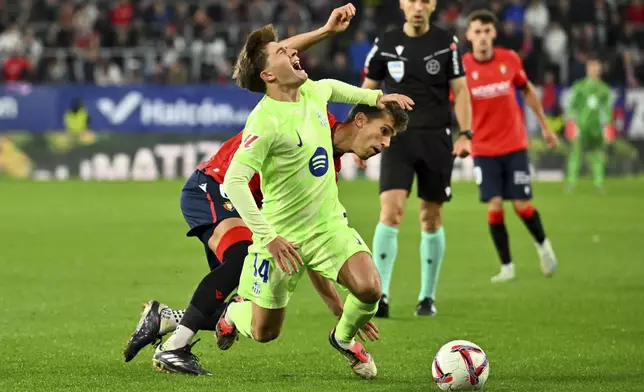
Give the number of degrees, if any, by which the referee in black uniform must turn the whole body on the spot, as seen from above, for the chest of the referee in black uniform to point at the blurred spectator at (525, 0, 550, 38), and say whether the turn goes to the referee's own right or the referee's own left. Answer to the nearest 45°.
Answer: approximately 180°

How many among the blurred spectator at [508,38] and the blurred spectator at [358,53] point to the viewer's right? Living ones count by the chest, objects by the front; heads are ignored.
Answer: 0

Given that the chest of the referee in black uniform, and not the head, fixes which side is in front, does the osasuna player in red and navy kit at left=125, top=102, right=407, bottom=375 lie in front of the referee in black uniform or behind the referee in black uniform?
in front

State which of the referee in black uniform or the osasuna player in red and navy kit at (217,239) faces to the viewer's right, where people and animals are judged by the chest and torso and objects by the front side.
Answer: the osasuna player in red and navy kit

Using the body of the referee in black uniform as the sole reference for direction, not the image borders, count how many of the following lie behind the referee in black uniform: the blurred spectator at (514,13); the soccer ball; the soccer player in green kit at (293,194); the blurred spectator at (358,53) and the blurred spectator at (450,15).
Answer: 3

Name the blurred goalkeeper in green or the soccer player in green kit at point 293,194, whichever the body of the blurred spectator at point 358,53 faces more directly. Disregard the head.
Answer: the soccer player in green kit

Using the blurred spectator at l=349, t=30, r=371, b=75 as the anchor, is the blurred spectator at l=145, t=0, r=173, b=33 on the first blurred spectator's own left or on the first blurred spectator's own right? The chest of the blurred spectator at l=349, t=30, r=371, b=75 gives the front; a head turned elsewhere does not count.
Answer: on the first blurred spectator's own right

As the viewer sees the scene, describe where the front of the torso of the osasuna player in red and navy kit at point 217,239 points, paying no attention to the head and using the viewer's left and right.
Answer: facing to the right of the viewer

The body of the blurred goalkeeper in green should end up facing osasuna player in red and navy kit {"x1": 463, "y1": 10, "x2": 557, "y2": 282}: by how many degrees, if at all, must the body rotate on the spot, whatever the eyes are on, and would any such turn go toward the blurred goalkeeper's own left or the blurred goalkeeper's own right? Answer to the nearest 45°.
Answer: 0° — they already face them
